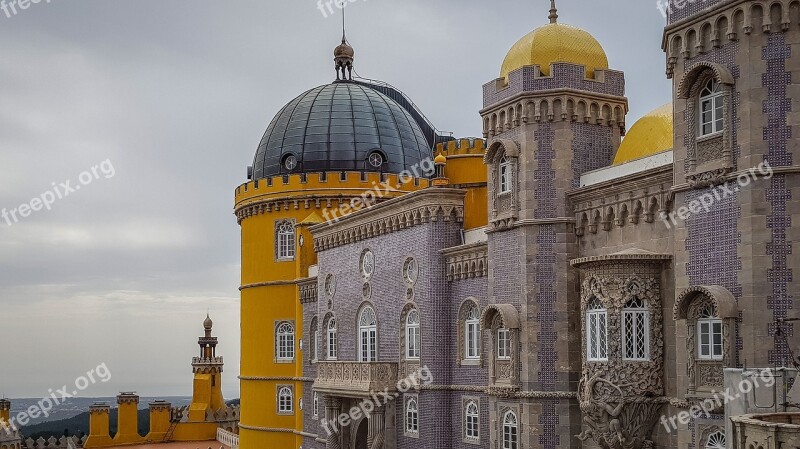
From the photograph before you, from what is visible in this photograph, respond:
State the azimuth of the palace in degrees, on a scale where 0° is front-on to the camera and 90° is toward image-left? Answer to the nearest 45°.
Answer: approximately 45°
